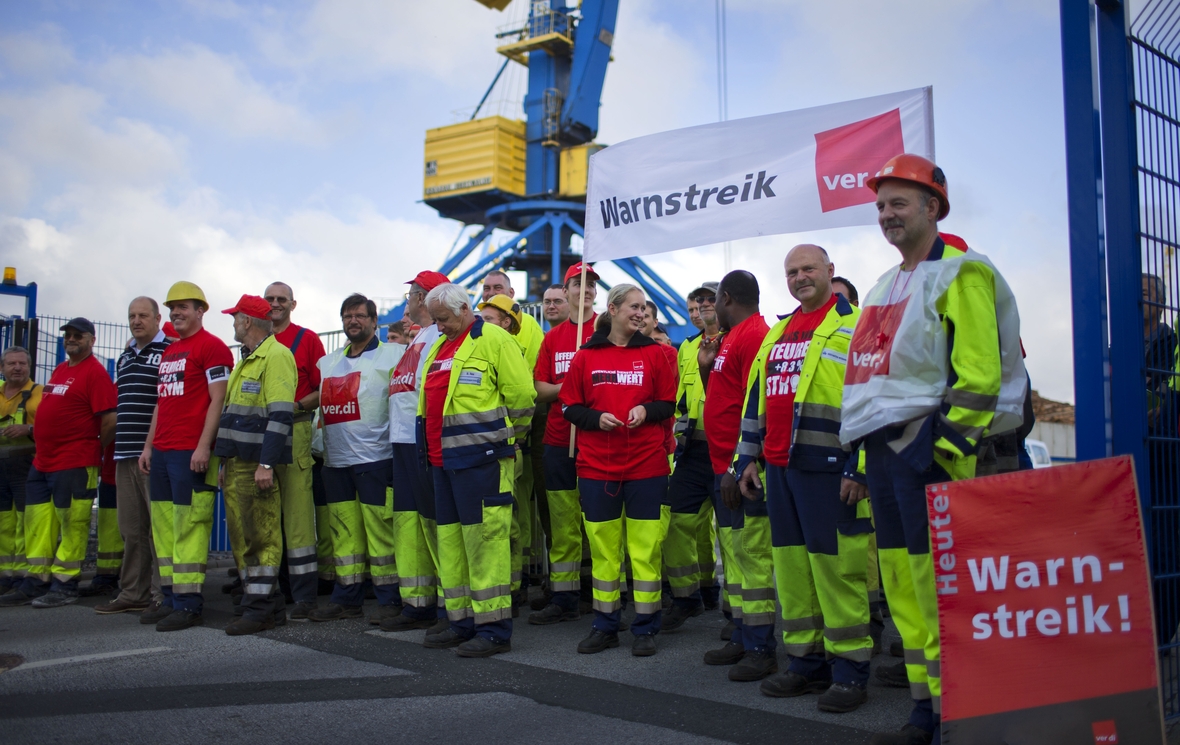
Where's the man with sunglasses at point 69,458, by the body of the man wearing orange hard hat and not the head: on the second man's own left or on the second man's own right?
on the second man's own right

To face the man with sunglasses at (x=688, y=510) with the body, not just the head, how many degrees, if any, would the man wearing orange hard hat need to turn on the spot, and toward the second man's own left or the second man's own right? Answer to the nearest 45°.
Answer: approximately 90° to the second man's own right

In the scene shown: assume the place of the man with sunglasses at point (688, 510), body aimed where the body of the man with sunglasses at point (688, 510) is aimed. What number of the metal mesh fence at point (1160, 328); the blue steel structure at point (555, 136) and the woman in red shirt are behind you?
1

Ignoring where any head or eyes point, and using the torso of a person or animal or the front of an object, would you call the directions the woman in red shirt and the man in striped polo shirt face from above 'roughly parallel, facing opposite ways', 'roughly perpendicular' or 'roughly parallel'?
roughly parallel

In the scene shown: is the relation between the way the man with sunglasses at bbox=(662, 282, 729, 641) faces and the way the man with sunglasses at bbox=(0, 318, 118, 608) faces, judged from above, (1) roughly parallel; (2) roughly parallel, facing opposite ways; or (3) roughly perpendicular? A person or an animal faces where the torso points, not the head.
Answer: roughly parallel

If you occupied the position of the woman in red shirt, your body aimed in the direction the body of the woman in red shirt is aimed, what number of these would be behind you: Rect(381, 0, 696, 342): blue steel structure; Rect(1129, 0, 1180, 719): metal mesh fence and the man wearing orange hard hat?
1

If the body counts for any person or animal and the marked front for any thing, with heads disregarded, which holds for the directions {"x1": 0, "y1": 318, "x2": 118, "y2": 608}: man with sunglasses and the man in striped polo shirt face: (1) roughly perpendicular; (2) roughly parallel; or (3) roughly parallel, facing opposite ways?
roughly parallel

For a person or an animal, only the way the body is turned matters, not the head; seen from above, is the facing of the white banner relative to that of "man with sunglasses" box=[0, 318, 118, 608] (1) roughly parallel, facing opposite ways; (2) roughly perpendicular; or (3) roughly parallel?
roughly parallel

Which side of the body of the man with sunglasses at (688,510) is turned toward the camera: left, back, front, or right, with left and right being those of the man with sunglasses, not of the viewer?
front

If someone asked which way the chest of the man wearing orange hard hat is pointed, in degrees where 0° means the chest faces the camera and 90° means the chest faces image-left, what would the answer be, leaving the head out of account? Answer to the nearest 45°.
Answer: approximately 45°

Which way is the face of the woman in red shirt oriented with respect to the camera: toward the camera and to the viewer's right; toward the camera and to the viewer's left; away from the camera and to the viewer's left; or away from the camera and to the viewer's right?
toward the camera and to the viewer's right

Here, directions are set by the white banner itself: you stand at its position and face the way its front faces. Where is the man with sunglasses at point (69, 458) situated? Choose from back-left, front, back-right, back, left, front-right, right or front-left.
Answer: right

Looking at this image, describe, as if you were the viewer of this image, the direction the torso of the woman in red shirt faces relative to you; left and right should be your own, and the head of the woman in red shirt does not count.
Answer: facing the viewer

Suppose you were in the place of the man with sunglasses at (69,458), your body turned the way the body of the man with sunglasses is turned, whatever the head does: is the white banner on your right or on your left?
on your left

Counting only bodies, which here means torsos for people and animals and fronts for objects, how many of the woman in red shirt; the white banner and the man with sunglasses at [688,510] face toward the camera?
3

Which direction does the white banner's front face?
toward the camera
